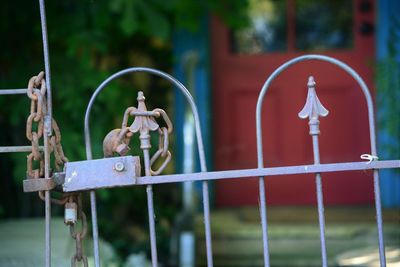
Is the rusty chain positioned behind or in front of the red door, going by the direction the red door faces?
in front

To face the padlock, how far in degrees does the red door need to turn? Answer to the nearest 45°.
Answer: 0° — it already faces it

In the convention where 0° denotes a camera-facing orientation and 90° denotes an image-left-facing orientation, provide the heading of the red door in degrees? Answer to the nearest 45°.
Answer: approximately 0°

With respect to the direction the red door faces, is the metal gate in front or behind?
in front
